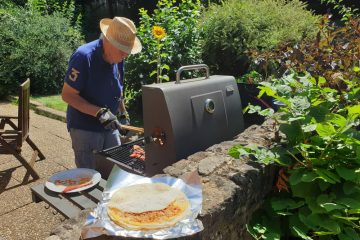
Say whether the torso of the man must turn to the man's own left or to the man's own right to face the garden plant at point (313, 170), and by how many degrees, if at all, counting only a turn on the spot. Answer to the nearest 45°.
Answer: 0° — they already face it

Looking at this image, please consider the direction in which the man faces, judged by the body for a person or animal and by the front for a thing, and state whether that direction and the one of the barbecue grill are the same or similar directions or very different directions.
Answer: very different directions

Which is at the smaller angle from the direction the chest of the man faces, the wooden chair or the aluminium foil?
the aluminium foil

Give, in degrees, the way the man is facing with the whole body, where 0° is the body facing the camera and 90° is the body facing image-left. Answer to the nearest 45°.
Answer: approximately 315°

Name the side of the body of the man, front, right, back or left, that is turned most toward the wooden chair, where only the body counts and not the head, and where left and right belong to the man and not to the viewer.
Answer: back

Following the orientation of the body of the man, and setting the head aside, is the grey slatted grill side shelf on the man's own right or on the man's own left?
on the man's own right
